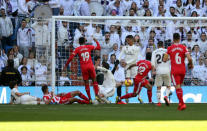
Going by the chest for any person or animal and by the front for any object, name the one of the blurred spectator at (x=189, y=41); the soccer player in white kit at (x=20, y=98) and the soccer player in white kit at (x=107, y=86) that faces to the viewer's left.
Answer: the soccer player in white kit at (x=107, y=86)

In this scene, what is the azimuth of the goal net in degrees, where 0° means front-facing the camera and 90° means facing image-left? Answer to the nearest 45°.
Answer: approximately 0°

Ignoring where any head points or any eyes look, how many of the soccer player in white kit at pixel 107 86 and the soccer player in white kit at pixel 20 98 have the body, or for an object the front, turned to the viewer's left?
1
